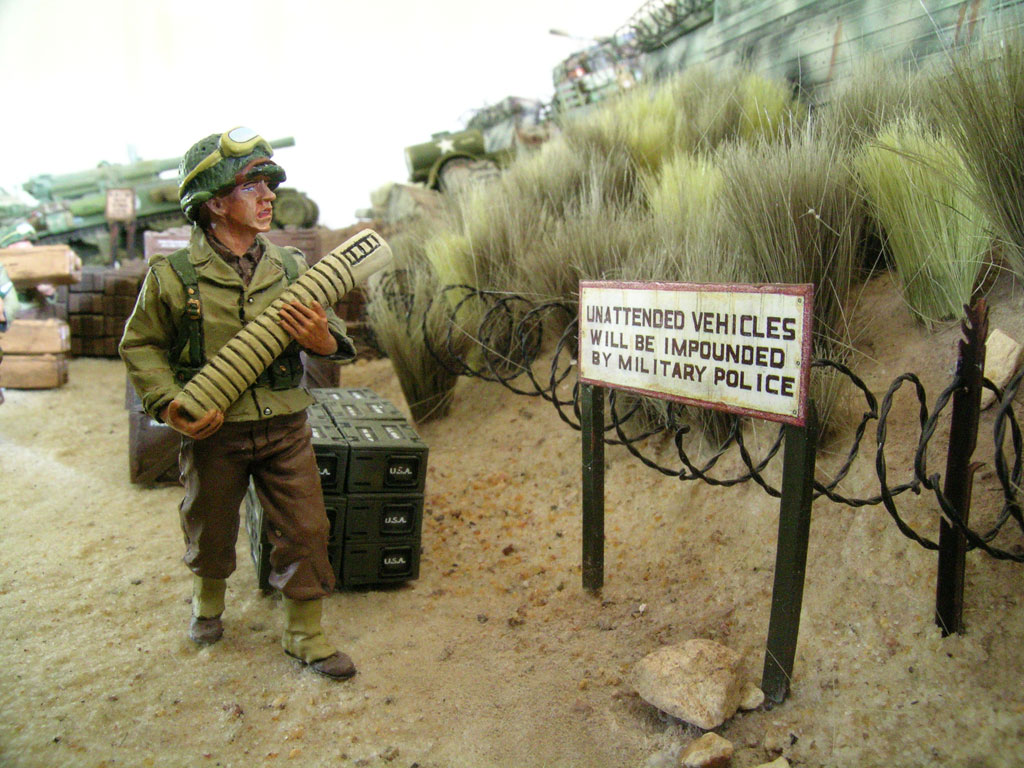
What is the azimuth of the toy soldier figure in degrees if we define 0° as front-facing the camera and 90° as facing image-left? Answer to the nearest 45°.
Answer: approximately 315°

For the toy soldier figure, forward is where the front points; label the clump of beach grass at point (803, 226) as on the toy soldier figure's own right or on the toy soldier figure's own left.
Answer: on the toy soldier figure's own left

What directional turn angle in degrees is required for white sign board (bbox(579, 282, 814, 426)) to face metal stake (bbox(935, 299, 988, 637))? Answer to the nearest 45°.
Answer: approximately 135° to its left

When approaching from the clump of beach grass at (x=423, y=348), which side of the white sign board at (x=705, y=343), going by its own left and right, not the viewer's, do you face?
right

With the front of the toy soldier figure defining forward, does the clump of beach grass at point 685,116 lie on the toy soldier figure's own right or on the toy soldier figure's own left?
on the toy soldier figure's own left
